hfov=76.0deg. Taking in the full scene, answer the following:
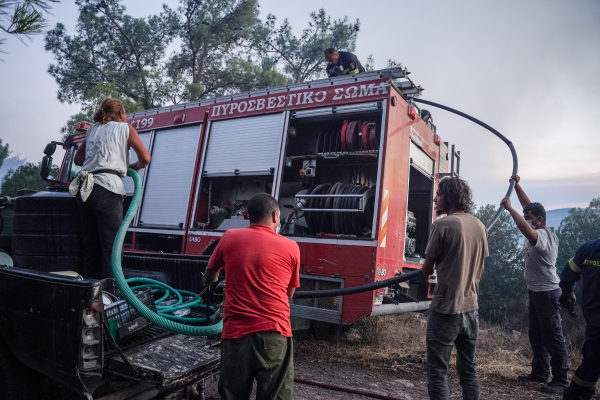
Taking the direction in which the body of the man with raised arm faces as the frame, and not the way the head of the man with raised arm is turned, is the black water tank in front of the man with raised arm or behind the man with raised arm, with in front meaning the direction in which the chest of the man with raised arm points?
in front

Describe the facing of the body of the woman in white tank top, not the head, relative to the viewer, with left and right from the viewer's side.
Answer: facing away from the viewer and to the right of the viewer

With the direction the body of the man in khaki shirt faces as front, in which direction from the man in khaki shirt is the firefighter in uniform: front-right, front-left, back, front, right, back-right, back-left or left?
right

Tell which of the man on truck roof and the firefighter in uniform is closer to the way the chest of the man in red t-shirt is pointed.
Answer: the man on truck roof

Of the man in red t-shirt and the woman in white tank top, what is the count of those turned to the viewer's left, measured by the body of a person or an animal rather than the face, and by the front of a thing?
0

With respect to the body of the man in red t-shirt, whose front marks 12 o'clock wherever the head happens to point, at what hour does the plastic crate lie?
The plastic crate is roughly at 10 o'clock from the man in red t-shirt.

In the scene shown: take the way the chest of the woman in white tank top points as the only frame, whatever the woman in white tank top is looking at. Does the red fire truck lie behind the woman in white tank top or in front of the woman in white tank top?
in front

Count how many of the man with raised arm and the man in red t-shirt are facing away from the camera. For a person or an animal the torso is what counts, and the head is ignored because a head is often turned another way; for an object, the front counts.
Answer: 1

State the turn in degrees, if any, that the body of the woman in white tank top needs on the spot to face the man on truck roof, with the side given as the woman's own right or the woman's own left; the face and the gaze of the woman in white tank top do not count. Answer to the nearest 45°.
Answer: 0° — they already face them

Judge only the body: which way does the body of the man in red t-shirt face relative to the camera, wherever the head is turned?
away from the camera

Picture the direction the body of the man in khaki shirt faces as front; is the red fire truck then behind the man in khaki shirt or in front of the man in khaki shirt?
in front

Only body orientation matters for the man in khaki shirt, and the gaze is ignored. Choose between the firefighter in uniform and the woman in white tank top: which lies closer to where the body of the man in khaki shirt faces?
the woman in white tank top

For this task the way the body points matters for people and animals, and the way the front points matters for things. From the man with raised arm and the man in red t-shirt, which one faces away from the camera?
the man in red t-shirt

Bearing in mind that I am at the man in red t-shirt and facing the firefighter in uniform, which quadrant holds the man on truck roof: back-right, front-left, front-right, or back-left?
front-left

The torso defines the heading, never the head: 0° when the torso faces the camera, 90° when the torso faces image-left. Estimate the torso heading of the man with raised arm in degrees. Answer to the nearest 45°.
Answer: approximately 90°
